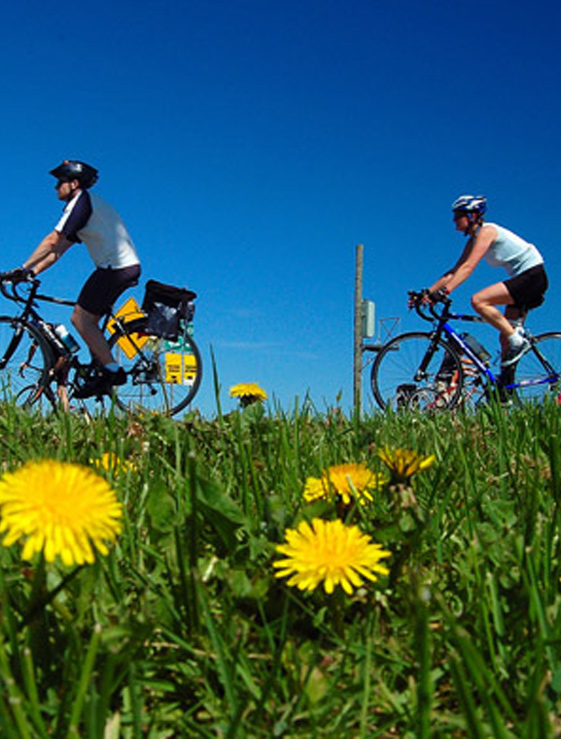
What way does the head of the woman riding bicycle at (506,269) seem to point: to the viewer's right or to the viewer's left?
to the viewer's left

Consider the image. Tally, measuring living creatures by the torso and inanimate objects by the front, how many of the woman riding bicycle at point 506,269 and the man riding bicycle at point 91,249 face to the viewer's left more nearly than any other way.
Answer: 2

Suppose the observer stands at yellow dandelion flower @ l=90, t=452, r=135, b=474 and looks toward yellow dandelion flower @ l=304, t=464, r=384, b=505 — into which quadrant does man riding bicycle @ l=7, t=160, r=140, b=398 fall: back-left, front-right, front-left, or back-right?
back-left

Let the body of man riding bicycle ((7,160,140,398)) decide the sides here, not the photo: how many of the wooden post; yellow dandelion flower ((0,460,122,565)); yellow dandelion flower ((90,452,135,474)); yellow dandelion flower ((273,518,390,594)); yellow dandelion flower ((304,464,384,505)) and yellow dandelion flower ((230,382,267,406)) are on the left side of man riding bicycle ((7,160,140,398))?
5

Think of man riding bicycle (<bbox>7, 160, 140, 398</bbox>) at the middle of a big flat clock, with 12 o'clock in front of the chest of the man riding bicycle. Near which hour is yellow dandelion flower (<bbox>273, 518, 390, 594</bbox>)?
The yellow dandelion flower is roughly at 9 o'clock from the man riding bicycle.

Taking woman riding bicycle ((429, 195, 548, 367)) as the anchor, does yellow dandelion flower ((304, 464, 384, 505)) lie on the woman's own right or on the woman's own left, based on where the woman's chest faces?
on the woman's own left

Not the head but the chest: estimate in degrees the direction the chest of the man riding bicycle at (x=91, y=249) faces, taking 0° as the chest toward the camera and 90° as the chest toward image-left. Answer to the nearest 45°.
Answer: approximately 90°

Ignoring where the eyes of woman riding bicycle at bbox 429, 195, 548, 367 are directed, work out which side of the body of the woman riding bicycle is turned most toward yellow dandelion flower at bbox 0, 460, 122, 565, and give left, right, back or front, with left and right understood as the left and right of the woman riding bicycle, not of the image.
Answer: left

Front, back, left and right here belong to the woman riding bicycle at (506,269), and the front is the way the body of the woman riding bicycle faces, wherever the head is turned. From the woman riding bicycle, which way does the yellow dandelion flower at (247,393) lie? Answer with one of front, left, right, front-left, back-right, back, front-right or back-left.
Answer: left

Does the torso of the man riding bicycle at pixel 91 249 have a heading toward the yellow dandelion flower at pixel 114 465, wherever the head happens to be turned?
no

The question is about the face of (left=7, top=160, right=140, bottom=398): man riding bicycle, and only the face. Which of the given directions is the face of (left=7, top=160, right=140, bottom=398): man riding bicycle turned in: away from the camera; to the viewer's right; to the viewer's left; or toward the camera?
to the viewer's left

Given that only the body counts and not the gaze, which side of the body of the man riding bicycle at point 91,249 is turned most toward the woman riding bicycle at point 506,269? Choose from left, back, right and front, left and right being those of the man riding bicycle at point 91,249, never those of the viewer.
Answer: back

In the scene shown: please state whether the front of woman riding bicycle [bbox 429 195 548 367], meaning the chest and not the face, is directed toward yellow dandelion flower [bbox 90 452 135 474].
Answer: no

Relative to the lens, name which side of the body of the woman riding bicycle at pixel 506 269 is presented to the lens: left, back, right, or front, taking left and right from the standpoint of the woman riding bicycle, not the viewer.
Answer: left
